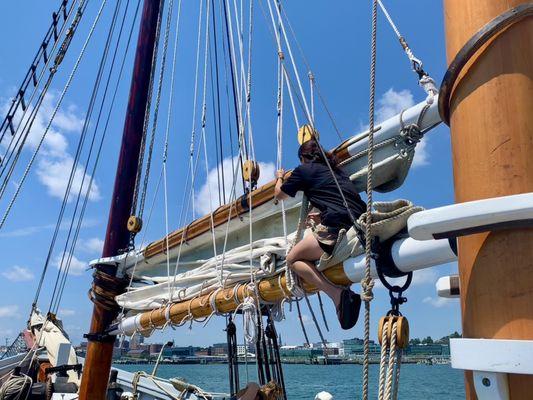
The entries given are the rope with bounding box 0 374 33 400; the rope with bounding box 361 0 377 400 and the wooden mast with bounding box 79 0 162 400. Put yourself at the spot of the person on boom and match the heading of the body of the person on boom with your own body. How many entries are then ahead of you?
2

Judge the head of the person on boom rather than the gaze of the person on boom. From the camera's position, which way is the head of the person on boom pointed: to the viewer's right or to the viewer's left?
to the viewer's left

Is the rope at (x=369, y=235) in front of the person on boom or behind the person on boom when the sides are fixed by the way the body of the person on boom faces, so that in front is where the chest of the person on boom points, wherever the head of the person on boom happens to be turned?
behind

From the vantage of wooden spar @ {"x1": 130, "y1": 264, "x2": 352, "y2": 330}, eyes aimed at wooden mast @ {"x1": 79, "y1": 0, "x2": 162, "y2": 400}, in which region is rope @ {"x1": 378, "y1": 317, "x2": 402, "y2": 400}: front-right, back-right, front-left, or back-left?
back-left

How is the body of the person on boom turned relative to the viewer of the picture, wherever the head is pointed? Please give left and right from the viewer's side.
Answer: facing away from the viewer and to the left of the viewer

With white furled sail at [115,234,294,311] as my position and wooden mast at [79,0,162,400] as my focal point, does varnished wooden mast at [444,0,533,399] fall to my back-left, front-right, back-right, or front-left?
back-left

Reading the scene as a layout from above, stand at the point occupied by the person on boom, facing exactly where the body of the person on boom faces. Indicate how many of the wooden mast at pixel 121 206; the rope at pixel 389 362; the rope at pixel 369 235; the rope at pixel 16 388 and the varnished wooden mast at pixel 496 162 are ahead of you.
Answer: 2
